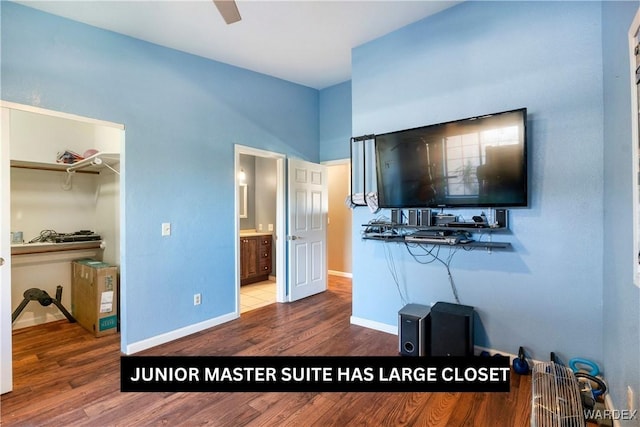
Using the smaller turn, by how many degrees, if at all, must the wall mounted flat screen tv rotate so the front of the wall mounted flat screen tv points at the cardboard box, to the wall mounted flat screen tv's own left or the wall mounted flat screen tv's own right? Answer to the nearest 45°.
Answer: approximately 45° to the wall mounted flat screen tv's own right

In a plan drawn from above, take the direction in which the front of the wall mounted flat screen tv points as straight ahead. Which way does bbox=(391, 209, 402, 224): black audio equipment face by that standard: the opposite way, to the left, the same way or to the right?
the same way

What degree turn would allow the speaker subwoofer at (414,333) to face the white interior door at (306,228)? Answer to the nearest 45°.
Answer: approximately 90° to its right

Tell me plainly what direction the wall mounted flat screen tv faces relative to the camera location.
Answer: facing the viewer and to the left of the viewer

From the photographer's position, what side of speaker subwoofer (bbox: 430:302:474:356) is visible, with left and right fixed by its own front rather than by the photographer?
front

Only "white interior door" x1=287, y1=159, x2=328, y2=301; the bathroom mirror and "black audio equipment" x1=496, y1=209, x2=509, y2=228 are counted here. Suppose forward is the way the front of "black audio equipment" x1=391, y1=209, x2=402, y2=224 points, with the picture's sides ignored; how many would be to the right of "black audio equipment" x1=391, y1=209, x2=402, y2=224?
2

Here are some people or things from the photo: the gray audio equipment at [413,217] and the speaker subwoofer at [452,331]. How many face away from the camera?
0

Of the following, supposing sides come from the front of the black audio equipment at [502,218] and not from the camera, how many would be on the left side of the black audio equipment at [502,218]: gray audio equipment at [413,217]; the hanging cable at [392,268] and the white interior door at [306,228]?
0

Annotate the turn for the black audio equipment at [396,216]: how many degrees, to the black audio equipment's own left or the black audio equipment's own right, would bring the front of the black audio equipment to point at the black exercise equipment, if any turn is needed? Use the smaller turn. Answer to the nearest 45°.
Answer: approximately 45° to the black audio equipment's own right

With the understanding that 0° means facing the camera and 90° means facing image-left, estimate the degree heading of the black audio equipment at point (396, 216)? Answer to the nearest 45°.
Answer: approximately 45°

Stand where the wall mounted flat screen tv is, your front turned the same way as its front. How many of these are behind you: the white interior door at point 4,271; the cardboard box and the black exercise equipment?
0

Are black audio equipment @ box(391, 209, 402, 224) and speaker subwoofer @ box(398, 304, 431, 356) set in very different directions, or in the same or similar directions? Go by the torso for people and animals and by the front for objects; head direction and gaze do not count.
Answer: same or similar directions

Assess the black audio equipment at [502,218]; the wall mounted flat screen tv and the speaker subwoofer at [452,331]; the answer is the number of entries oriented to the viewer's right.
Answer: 0

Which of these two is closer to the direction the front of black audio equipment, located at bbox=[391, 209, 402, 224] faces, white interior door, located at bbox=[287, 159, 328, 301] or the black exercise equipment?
the black exercise equipment

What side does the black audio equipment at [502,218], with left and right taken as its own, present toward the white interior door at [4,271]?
front

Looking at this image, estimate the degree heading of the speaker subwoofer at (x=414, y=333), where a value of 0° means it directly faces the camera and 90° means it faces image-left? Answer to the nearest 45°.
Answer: approximately 45°

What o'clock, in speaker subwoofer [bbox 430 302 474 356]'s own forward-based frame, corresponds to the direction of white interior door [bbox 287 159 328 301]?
The white interior door is roughly at 4 o'clock from the speaker subwoofer.

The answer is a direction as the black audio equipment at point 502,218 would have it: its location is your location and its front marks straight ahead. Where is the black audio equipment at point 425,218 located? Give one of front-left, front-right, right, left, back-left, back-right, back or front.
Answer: front-right
